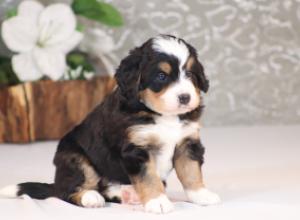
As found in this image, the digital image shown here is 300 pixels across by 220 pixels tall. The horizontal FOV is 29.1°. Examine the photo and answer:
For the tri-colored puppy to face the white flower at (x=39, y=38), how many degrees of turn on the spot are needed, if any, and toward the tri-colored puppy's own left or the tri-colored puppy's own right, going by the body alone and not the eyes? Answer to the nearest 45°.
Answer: approximately 135° to the tri-colored puppy's own left

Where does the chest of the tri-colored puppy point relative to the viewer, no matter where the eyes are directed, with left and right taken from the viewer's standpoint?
facing the viewer and to the right of the viewer

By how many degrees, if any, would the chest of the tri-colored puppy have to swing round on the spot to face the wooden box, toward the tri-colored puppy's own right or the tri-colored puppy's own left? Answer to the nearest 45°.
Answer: approximately 135° to the tri-colored puppy's own left
